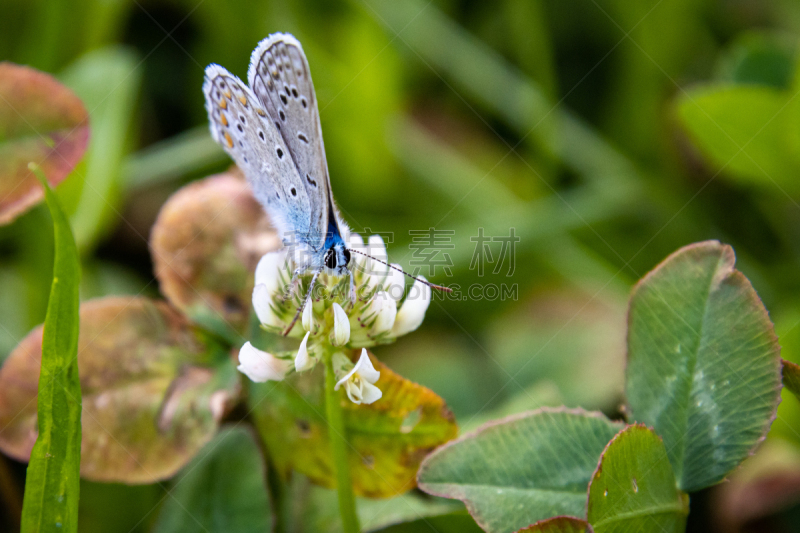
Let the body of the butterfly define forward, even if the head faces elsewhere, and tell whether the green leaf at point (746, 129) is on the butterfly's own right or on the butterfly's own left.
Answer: on the butterfly's own left

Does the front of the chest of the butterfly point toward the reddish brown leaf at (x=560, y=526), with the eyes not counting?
yes

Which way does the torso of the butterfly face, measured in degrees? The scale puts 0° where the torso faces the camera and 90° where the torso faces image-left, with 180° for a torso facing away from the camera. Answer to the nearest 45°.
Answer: approximately 315°
